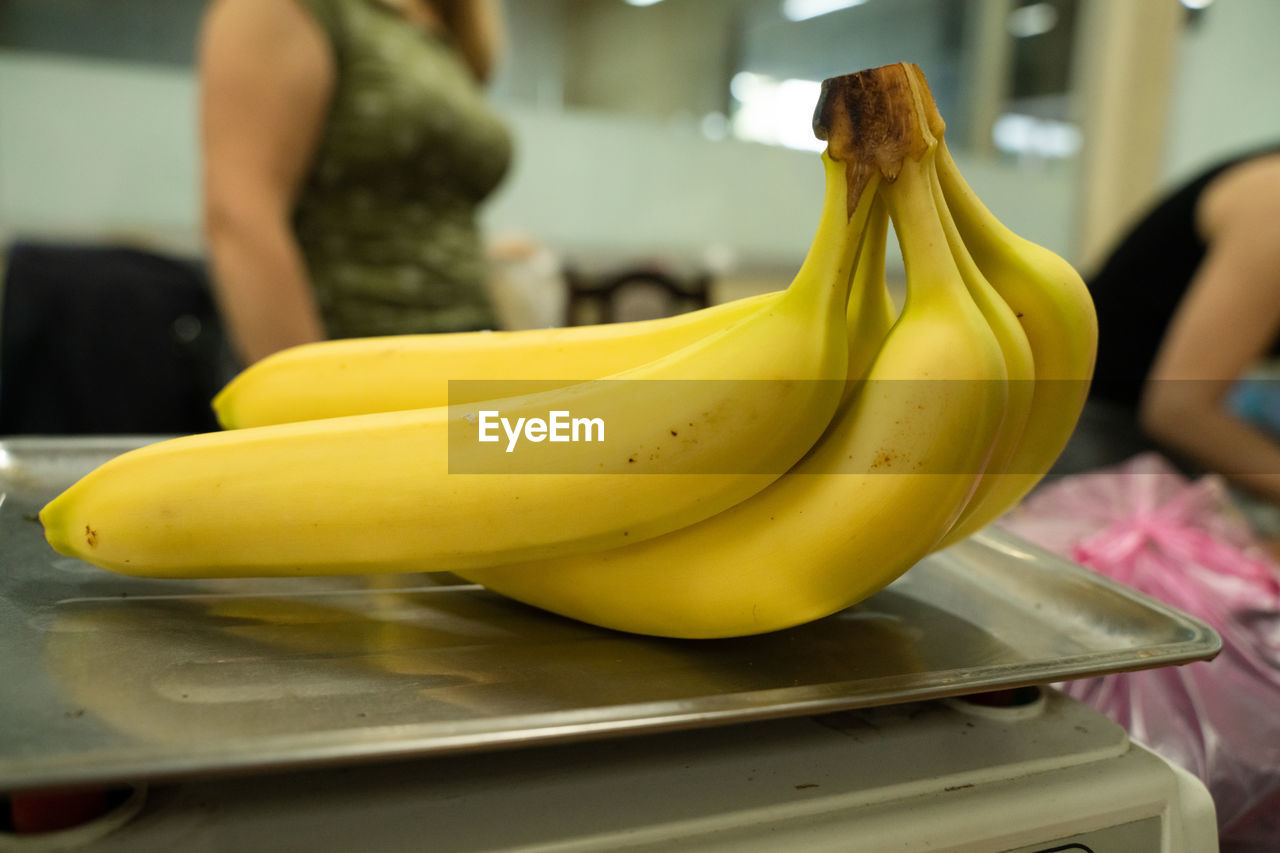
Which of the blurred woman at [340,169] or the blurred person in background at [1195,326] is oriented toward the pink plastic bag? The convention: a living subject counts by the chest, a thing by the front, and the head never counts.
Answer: the blurred woman

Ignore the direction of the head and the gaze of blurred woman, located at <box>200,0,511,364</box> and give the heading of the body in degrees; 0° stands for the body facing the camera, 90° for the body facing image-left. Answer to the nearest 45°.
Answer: approximately 315°

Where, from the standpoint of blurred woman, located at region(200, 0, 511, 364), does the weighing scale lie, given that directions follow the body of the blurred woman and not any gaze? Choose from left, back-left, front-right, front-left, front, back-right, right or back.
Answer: front-right
